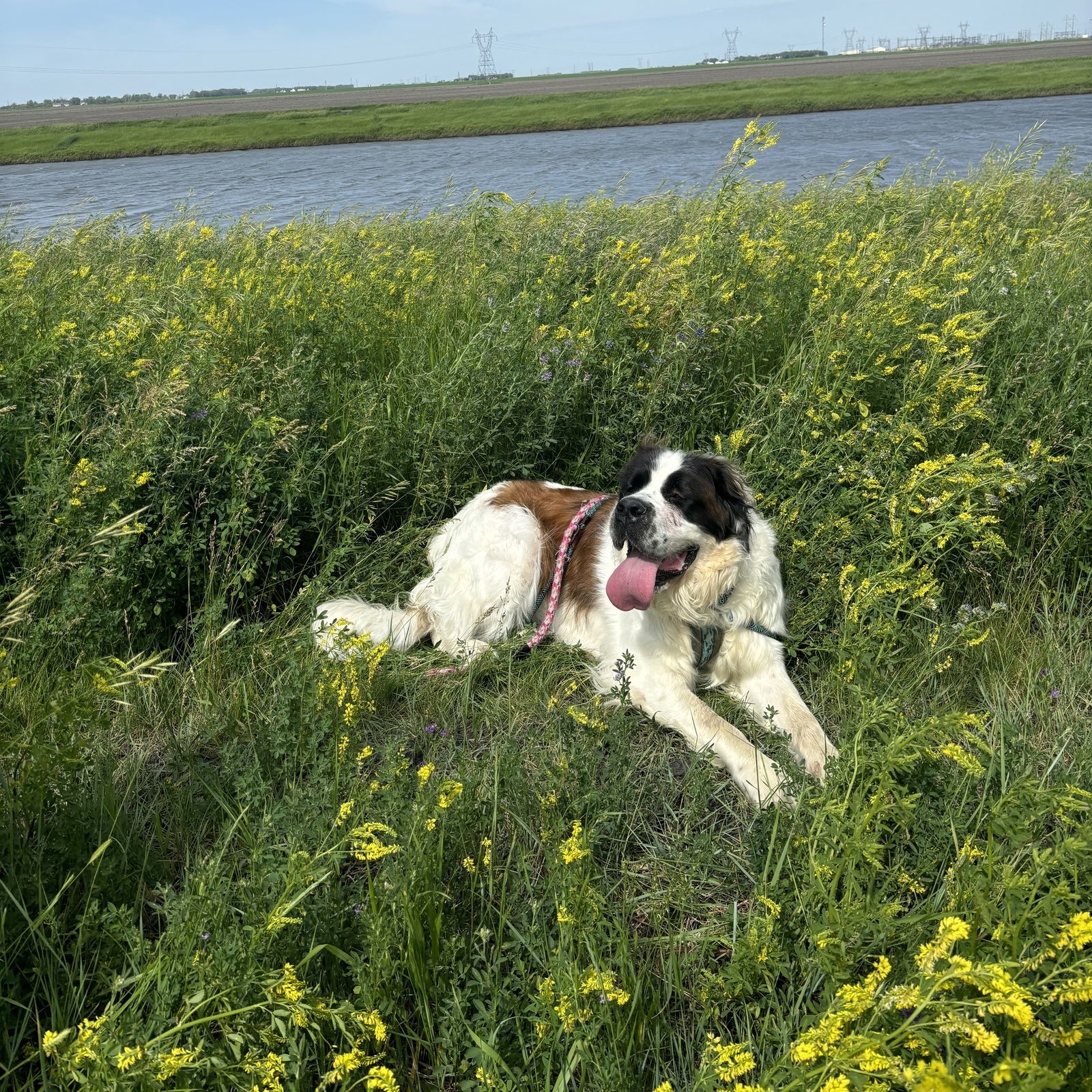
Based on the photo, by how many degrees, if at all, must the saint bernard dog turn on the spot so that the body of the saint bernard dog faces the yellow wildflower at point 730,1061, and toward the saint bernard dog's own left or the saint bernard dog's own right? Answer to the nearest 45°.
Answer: approximately 45° to the saint bernard dog's own right

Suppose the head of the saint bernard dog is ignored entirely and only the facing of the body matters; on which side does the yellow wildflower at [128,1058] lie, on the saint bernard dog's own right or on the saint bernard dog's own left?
on the saint bernard dog's own right

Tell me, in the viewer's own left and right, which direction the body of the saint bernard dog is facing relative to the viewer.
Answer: facing the viewer and to the right of the viewer

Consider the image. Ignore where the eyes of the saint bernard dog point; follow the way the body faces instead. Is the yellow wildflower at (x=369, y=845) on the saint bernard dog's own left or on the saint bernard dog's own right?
on the saint bernard dog's own right

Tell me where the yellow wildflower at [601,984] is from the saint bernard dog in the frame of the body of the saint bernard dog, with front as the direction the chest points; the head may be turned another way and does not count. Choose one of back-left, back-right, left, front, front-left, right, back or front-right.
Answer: front-right
